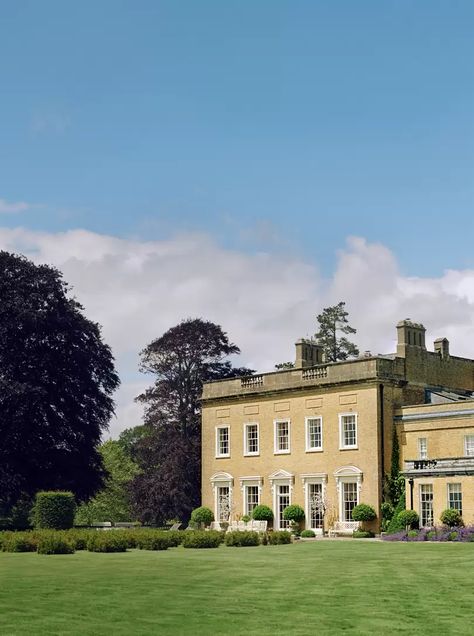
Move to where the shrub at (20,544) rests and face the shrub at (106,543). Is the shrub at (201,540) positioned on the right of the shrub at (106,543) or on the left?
left

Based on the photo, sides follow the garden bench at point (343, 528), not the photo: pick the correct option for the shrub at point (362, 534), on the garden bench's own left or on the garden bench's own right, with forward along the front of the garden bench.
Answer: on the garden bench's own left

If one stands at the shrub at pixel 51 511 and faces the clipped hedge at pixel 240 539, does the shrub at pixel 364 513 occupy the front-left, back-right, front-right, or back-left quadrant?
front-left

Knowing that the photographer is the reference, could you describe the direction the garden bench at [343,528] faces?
facing the viewer and to the left of the viewer

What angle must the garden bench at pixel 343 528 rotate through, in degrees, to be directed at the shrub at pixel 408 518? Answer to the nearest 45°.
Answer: approximately 90° to its left

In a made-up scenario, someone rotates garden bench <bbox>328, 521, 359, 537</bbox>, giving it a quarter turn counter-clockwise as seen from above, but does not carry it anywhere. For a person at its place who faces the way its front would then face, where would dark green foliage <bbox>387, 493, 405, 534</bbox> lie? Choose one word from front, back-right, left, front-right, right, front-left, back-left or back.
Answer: front

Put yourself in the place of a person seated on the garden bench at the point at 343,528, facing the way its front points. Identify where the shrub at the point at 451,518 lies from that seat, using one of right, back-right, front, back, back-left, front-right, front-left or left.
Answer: left

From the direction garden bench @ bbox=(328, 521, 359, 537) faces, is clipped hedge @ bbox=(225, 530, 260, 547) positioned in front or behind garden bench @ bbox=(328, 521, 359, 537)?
in front

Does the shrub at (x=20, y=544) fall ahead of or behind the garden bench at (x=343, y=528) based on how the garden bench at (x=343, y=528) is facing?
ahead
